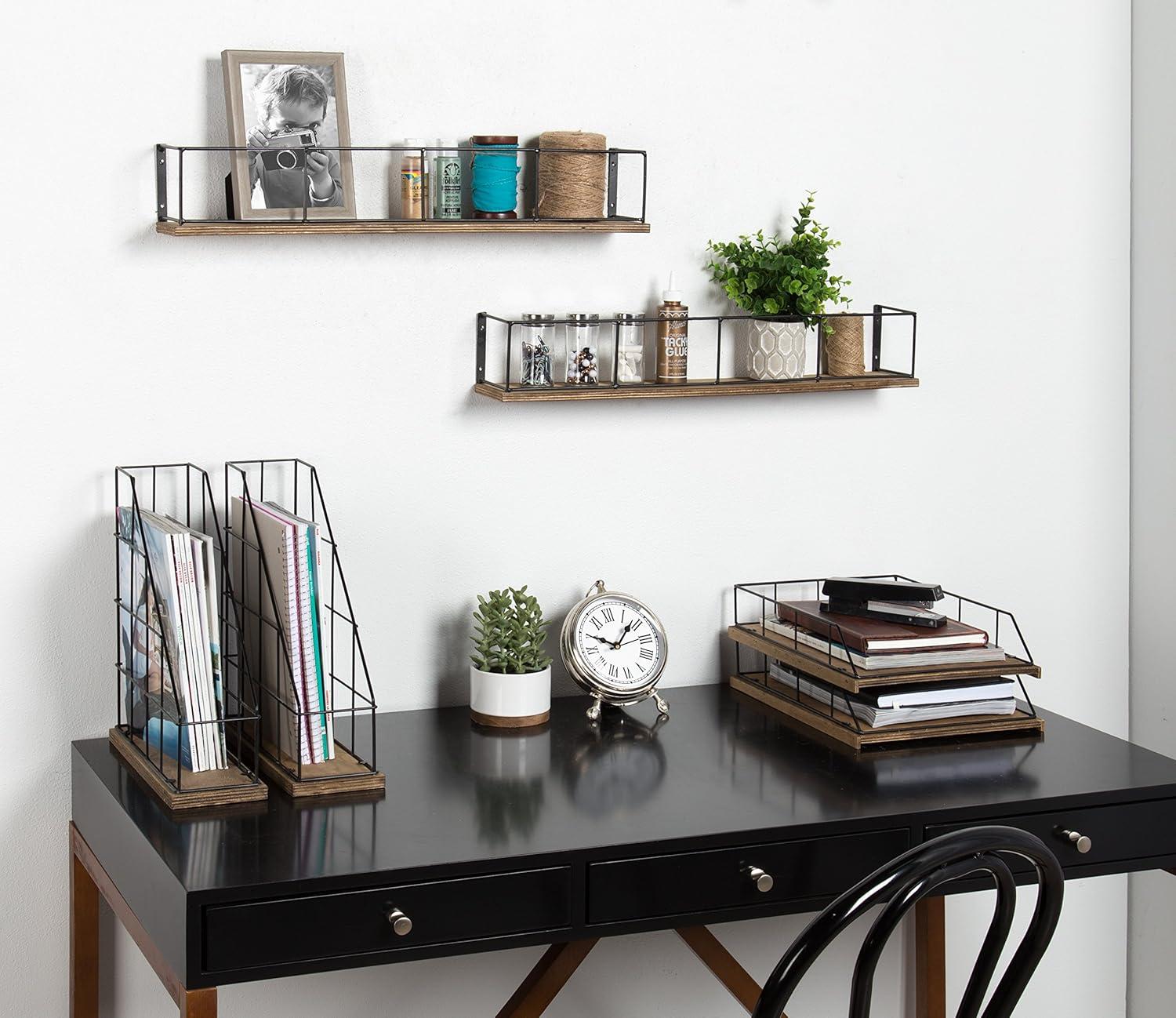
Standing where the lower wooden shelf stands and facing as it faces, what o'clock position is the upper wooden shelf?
The upper wooden shelf is roughly at 2 o'clock from the lower wooden shelf.

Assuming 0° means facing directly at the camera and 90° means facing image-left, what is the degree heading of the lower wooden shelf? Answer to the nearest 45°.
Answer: approximately 0°

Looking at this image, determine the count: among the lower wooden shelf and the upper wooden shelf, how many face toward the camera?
2

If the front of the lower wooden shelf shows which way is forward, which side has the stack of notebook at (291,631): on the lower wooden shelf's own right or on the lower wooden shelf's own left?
on the lower wooden shelf's own right

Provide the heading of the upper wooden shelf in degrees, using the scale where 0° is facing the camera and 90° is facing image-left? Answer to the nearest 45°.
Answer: approximately 0°

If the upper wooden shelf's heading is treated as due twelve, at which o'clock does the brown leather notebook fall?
The brown leather notebook is roughly at 9 o'clock from the upper wooden shelf.
